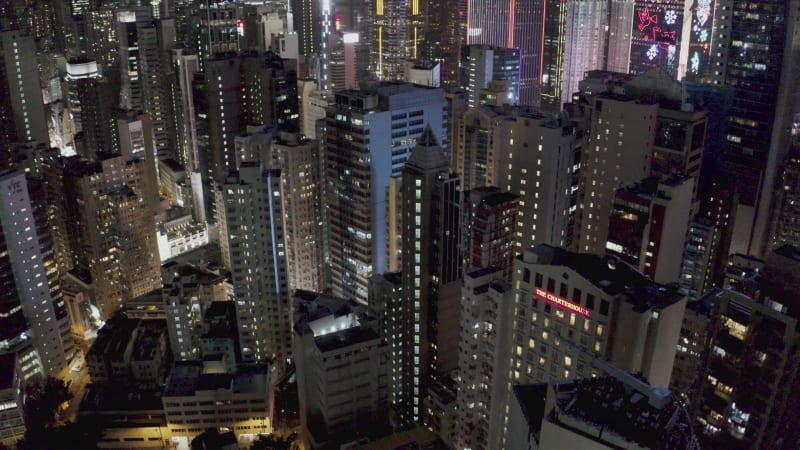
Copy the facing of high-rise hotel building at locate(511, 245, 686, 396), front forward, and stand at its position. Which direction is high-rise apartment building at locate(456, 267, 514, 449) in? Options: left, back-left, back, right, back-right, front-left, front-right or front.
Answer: right

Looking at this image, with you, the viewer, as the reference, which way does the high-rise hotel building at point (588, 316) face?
facing the viewer and to the left of the viewer
